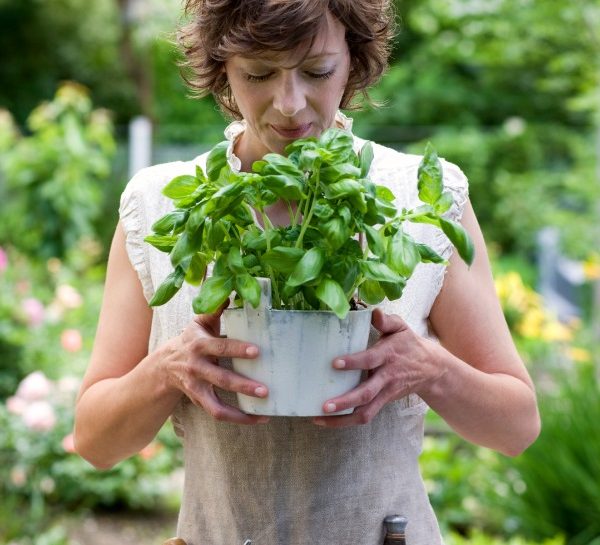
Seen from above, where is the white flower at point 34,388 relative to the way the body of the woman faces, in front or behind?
behind

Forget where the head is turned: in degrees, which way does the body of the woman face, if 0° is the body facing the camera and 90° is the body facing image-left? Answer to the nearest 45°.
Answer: approximately 0°

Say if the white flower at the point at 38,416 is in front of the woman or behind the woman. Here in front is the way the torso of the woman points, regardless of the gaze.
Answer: behind
